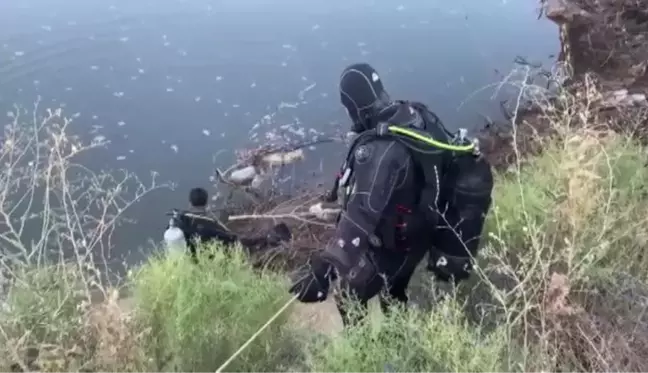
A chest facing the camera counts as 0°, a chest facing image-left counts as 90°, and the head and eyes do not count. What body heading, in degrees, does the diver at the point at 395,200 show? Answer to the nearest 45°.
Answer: approximately 90°

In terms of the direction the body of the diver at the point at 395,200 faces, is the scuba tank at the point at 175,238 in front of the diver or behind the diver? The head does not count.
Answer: in front

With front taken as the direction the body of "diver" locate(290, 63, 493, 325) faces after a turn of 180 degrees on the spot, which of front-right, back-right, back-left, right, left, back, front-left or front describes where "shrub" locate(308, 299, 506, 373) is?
right

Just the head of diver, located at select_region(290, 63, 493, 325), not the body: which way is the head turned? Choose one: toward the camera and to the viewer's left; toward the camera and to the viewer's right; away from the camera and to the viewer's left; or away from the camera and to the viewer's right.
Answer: away from the camera and to the viewer's left

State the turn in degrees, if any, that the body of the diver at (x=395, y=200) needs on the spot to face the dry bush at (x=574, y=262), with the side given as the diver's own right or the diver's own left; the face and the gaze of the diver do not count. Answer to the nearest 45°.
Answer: approximately 180°

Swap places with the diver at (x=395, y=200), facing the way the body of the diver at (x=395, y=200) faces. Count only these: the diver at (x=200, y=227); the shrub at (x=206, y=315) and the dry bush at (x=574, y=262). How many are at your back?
1

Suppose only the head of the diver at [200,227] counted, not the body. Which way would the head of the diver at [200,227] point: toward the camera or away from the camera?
away from the camera
